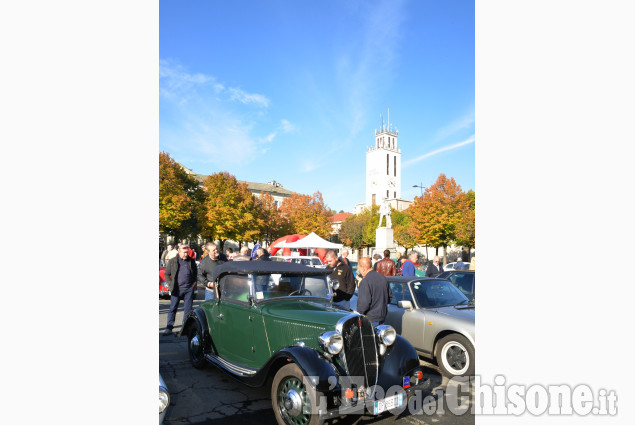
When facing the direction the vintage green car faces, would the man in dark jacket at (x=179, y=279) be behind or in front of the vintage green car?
behind

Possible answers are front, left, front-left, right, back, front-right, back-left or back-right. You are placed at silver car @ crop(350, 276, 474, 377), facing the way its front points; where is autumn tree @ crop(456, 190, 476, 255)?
back-left

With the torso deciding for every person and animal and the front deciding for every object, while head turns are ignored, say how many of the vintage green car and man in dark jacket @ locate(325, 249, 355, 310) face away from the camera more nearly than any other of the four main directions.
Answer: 0

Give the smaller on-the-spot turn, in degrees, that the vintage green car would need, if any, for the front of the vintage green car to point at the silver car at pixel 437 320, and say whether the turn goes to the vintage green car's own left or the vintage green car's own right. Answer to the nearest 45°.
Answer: approximately 90° to the vintage green car's own left

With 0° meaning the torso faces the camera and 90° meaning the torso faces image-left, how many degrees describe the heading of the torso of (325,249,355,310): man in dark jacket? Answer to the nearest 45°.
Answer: approximately 45°

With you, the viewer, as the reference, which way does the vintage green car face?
facing the viewer and to the right of the viewer

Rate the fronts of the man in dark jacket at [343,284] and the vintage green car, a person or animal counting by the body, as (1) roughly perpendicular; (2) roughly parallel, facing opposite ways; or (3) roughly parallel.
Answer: roughly perpendicular

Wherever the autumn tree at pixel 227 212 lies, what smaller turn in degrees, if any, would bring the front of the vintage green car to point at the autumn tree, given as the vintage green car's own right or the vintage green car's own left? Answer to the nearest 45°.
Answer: approximately 135° to the vintage green car's own left

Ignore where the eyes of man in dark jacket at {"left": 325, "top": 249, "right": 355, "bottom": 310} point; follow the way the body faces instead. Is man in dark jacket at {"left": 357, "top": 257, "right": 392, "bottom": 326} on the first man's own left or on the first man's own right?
on the first man's own left

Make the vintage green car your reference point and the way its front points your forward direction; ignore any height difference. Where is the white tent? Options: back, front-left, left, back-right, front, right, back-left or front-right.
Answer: back-left
